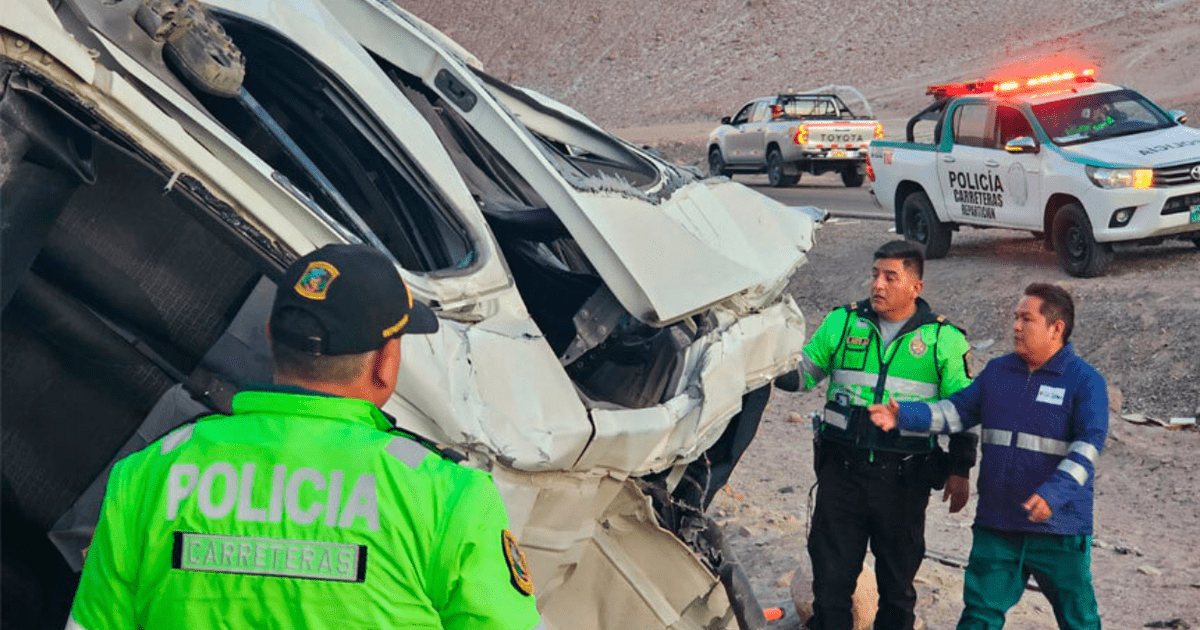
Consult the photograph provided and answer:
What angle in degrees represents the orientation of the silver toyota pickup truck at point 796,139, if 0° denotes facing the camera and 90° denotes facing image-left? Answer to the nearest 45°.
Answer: approximately 135°

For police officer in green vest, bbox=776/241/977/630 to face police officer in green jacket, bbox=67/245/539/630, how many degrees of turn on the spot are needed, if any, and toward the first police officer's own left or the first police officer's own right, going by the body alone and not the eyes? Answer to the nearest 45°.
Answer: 0° — they already face them

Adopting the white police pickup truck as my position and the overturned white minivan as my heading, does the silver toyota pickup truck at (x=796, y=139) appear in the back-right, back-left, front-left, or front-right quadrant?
back-right

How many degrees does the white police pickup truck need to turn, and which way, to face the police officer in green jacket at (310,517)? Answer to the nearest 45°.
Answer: approximately 45° to its right

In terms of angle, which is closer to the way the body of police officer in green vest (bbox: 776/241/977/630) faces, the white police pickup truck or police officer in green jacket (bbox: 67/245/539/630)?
the police officer in green jacket

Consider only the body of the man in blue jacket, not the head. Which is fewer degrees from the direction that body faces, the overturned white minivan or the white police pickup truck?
the overturned white minivan

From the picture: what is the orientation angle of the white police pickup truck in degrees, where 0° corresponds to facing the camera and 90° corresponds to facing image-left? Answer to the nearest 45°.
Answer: approximately 315°

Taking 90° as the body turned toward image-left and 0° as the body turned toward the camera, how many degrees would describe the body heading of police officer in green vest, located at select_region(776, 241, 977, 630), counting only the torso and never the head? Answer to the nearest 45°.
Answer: approximately 0°

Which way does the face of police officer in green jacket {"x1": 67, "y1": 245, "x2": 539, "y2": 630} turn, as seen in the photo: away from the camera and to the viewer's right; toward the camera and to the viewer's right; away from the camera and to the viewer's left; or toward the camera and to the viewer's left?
away from the camera and to the viewer's right

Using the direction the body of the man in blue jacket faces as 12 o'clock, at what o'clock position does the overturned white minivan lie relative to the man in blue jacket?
The overturned white minivan is roughly at 12 o'clock from the man in blue jacket.

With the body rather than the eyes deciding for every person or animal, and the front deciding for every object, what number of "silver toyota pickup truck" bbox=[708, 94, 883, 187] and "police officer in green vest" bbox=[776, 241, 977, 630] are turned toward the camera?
1

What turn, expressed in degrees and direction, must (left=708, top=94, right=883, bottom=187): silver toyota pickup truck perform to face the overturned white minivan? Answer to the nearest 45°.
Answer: approximately 135° to its left

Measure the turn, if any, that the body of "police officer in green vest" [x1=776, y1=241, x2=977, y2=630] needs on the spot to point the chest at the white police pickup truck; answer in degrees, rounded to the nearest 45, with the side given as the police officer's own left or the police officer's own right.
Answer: approximately 180°
